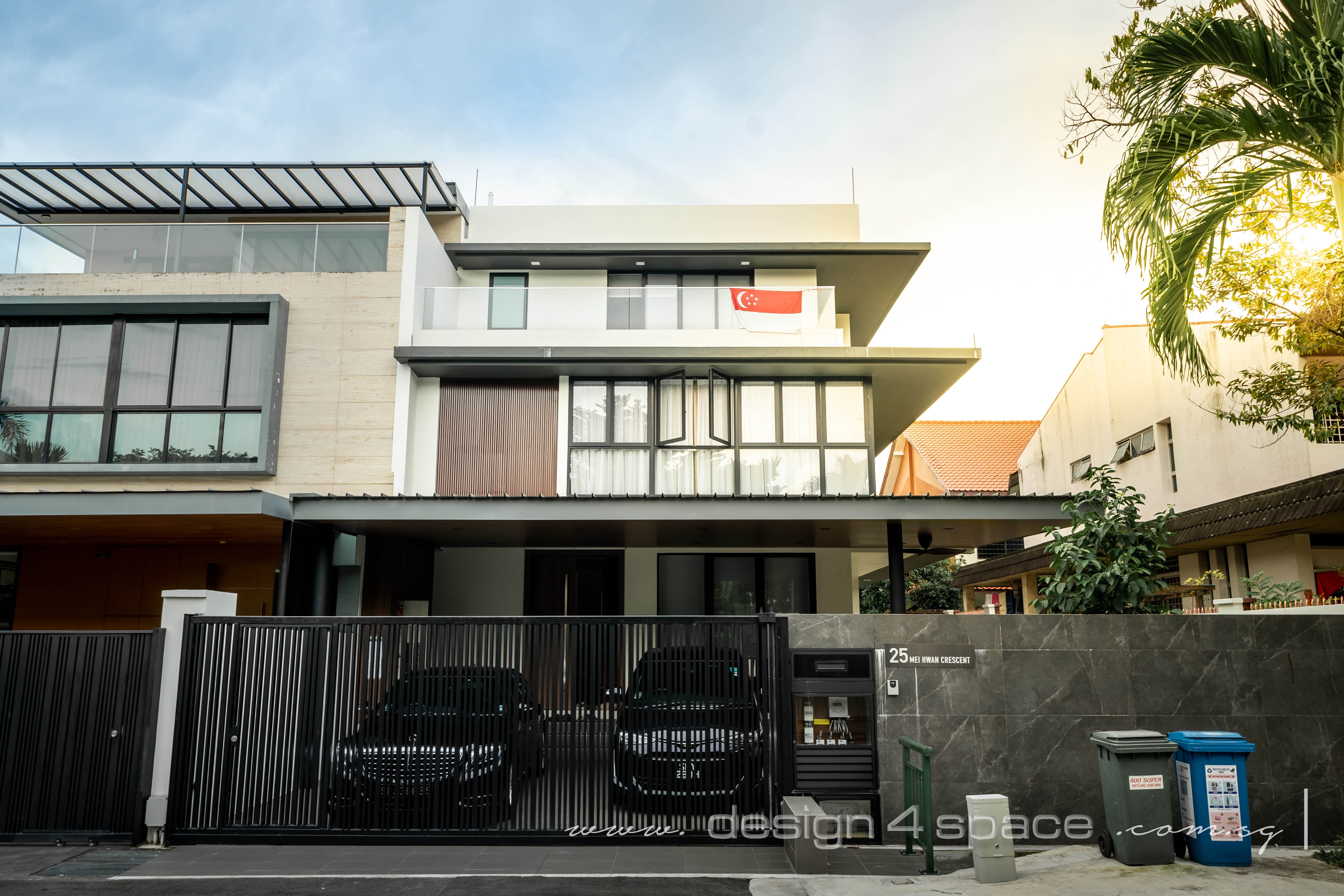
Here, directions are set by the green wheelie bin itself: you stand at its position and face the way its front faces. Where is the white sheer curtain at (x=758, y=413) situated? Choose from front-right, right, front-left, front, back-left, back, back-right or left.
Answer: back

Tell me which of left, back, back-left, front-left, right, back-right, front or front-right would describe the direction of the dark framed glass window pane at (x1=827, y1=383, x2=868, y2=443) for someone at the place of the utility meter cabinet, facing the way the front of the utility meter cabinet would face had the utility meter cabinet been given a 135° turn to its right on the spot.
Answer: front-right

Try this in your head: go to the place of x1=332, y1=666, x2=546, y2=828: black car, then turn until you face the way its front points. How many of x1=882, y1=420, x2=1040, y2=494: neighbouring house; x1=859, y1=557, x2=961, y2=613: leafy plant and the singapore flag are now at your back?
3

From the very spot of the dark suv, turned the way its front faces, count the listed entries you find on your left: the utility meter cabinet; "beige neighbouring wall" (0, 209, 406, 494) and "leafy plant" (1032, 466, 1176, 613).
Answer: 2

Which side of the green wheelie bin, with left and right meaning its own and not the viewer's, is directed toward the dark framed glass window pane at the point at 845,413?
back

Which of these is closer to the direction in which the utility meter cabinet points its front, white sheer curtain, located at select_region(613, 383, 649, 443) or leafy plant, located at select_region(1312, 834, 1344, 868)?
the leafy plant

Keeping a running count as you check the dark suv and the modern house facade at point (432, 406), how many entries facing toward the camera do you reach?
2

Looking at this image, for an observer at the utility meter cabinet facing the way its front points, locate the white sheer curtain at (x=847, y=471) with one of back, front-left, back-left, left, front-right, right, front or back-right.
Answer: back

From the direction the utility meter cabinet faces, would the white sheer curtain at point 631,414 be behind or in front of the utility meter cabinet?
behind

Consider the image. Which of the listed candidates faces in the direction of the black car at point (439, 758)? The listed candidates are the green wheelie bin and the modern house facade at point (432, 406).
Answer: the modern house facade

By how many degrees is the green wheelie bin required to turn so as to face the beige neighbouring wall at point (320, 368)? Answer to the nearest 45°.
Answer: approximately 135° to its right

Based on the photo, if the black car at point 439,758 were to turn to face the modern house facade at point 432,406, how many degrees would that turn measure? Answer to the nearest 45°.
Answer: approximately 135° to its right

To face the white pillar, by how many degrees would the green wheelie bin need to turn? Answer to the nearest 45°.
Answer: approximately 135° to its right
